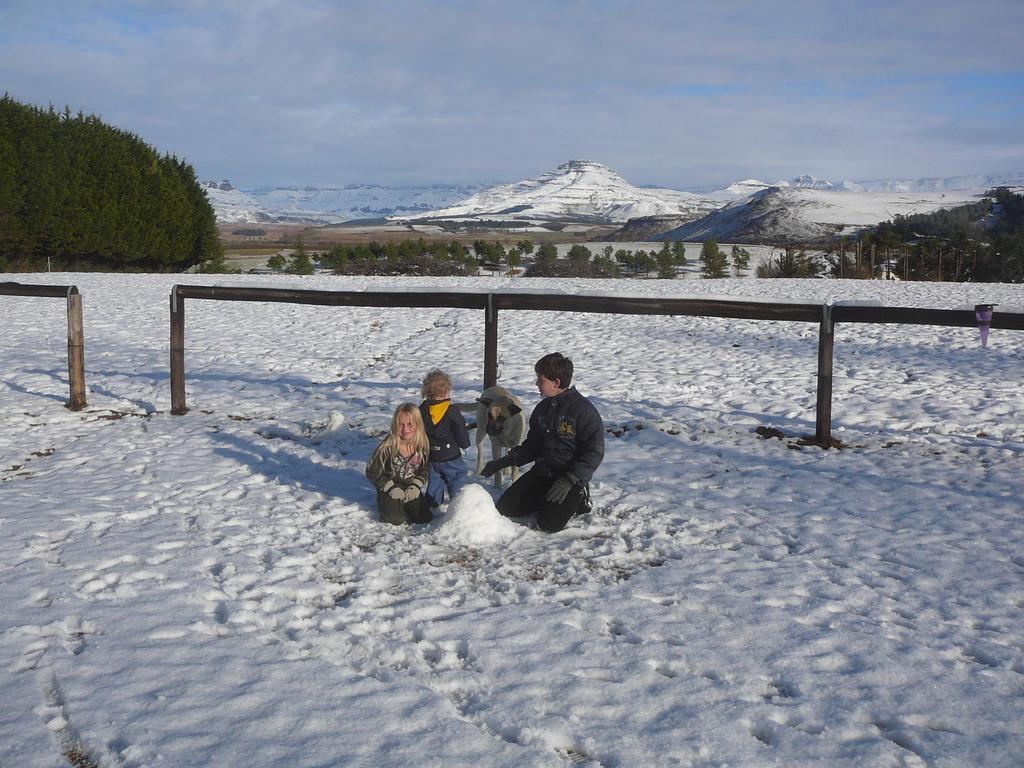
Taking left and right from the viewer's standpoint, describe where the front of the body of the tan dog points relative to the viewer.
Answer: facing the viewer and to the left of the viewer

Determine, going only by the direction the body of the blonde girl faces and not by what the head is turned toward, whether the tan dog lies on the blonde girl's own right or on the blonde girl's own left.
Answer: on the blonde girl's own left

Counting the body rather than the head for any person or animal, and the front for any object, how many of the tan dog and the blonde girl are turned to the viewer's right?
0

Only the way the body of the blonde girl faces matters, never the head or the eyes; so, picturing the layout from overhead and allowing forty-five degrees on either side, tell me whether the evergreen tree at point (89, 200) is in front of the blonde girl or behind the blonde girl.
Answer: behind

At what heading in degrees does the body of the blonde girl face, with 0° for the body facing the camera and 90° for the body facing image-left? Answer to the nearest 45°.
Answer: approximately 0°
